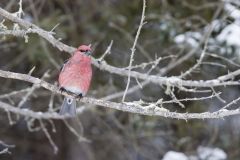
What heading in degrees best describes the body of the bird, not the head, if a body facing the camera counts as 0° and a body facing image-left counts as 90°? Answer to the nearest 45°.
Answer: approximately 315°
